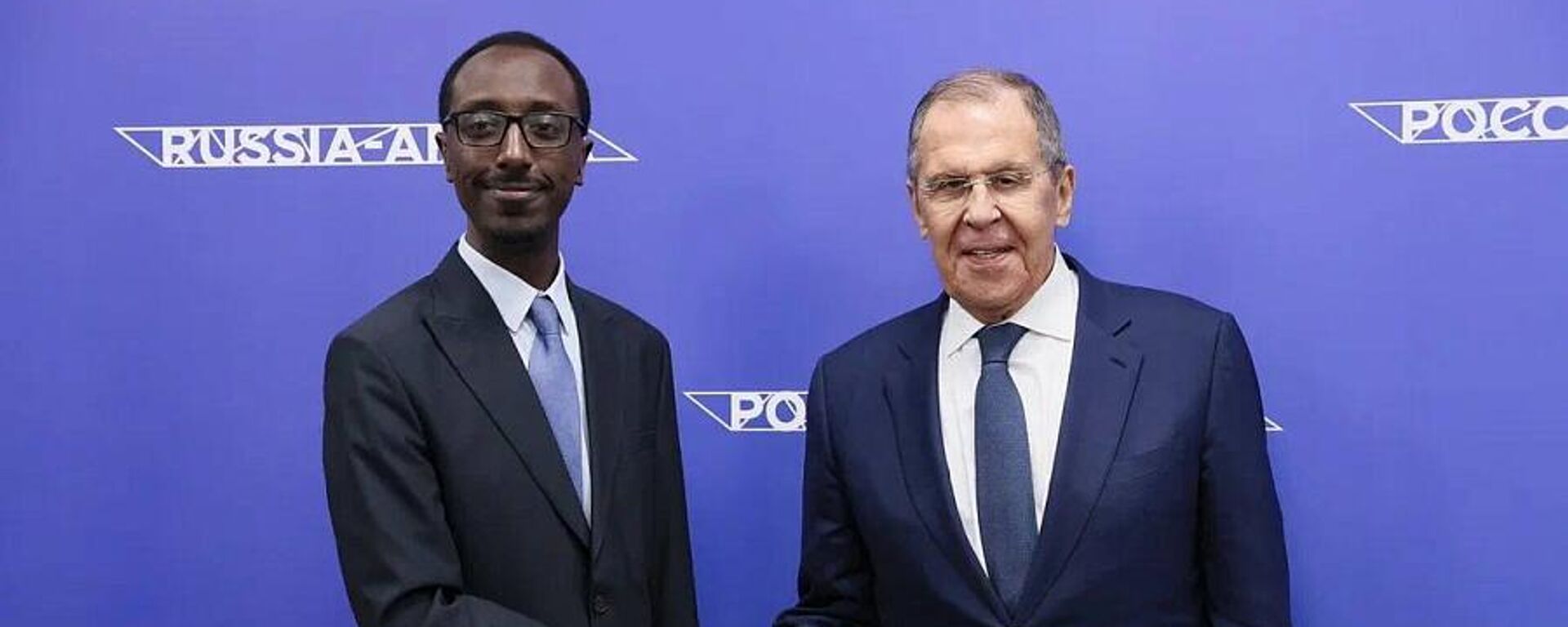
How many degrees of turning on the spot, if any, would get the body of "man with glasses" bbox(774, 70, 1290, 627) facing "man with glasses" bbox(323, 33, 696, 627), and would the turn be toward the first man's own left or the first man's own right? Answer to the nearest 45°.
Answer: approximately 90° to the first man's own right

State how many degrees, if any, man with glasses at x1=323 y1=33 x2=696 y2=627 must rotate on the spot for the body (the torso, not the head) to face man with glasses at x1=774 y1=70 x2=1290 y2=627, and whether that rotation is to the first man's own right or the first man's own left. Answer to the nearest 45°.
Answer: approximately 45° to the first man's own left

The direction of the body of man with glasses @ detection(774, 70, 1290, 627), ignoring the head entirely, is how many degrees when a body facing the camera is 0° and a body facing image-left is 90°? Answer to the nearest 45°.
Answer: approximately 0°

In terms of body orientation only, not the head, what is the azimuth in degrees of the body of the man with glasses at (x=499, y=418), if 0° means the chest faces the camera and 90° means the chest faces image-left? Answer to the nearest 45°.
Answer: approximately 315°
